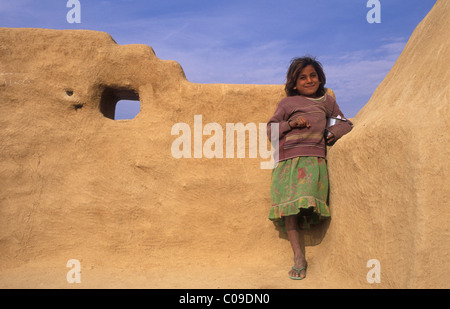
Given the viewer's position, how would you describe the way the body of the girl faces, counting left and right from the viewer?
facing the viewer
